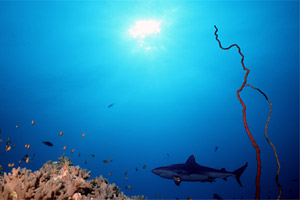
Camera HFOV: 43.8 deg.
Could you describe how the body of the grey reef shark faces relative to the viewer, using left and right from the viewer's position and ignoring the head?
facing to the left of the viewer
